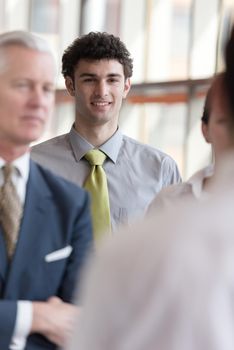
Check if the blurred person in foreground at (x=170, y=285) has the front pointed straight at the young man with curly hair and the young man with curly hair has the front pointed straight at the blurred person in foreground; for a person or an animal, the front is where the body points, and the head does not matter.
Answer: yes

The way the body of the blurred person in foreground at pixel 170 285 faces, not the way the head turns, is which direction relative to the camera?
away from the camera

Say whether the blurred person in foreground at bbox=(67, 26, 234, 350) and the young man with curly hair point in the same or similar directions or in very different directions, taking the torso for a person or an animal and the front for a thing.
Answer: very different directions

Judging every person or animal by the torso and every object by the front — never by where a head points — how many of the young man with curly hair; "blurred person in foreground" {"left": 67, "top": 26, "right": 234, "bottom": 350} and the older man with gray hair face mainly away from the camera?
1

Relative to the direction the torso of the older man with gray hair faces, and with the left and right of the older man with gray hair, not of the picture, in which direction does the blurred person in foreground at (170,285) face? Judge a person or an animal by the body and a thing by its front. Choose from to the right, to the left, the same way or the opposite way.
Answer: the opposite way

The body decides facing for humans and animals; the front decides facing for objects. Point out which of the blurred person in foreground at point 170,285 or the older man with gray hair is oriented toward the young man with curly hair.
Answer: the blurred person in foreground

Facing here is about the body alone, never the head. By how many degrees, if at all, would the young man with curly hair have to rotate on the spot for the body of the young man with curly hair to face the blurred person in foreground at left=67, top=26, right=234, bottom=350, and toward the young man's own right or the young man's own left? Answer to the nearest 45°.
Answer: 0° — they already face them

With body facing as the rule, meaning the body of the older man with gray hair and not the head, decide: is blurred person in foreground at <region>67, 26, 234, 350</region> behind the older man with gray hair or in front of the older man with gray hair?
in front

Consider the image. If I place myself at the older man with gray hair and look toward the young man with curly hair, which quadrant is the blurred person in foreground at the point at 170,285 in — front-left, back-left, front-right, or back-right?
back-right

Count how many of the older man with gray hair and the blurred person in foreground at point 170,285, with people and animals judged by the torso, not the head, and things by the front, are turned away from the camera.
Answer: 1

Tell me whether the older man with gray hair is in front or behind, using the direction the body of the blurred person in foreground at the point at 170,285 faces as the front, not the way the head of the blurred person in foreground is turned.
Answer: in front

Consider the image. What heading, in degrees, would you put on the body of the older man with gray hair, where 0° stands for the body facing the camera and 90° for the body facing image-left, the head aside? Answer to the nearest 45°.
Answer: approximately 0°

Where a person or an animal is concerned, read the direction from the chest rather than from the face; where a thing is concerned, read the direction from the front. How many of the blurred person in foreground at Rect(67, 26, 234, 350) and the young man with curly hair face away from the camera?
1

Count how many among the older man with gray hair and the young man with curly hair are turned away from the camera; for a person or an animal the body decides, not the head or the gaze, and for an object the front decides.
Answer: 0
